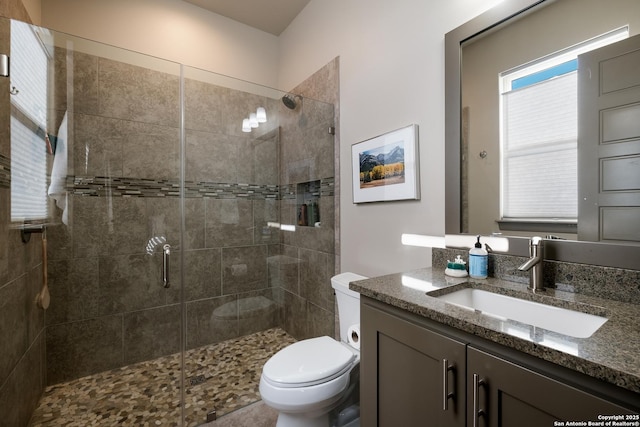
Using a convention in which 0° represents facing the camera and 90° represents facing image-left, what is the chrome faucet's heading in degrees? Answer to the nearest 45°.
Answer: approximately 45°

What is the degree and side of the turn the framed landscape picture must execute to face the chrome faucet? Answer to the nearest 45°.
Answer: approximately 90° to its left

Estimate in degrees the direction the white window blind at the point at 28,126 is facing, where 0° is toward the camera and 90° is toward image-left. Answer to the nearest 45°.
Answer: approximately 315°

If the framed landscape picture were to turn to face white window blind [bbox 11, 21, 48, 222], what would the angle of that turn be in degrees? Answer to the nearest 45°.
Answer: approximately 45° to its right

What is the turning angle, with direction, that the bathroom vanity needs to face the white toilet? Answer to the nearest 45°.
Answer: approximately 45° to its right

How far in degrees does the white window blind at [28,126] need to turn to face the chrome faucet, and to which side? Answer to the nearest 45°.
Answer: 0° — it already faces it

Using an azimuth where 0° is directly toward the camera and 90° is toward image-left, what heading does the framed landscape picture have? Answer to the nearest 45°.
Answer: approximately 45°

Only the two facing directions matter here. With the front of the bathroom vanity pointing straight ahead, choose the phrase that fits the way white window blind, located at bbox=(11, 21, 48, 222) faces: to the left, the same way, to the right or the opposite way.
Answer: the opposite way
